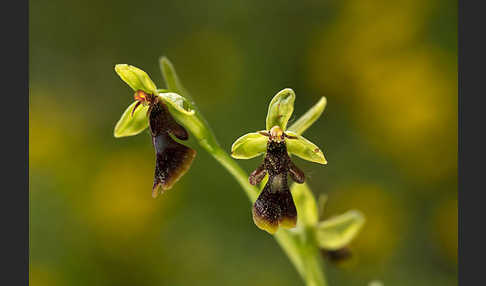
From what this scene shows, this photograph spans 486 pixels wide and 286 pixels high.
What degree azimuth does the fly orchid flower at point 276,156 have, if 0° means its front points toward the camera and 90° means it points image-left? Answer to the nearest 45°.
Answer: approximately 0°

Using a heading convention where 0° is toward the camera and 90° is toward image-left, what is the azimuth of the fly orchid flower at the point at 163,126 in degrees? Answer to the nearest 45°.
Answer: approximately 45°
